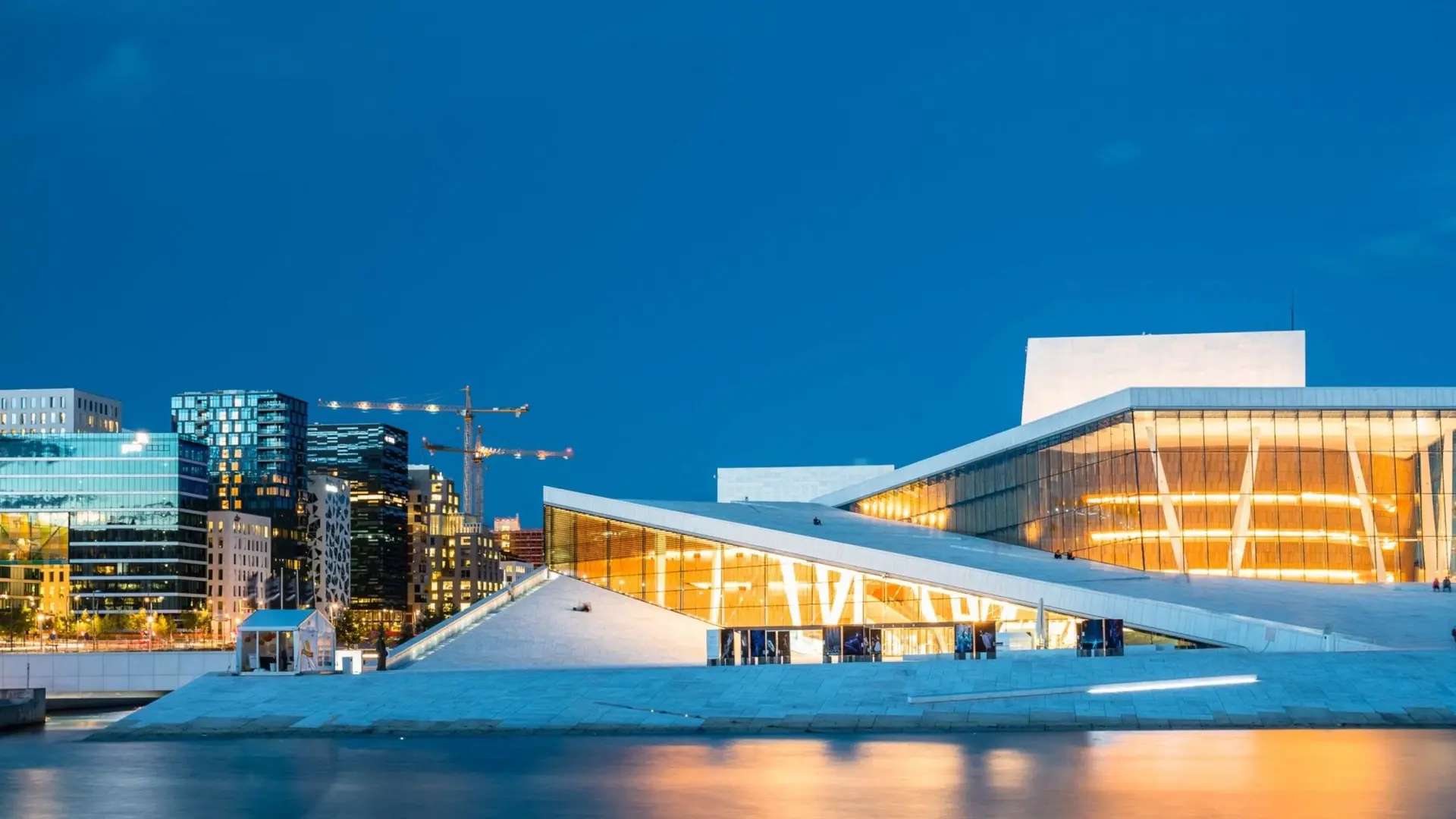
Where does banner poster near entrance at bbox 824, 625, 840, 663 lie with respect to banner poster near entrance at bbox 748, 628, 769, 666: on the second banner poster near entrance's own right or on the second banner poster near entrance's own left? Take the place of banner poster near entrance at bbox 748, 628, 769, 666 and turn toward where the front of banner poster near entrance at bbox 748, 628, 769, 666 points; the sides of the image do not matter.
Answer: on the second banner poster near entrance's own left

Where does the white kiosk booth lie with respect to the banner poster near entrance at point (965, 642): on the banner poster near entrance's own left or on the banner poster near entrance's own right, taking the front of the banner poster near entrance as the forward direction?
on the banner poster near entrance's own right

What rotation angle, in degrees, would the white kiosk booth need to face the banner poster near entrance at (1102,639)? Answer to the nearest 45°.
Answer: approximately 45° to its left

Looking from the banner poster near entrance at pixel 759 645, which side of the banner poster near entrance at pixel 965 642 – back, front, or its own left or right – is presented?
right

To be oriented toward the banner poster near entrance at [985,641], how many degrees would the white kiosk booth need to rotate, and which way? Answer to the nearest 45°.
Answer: approximately 90° to its left
